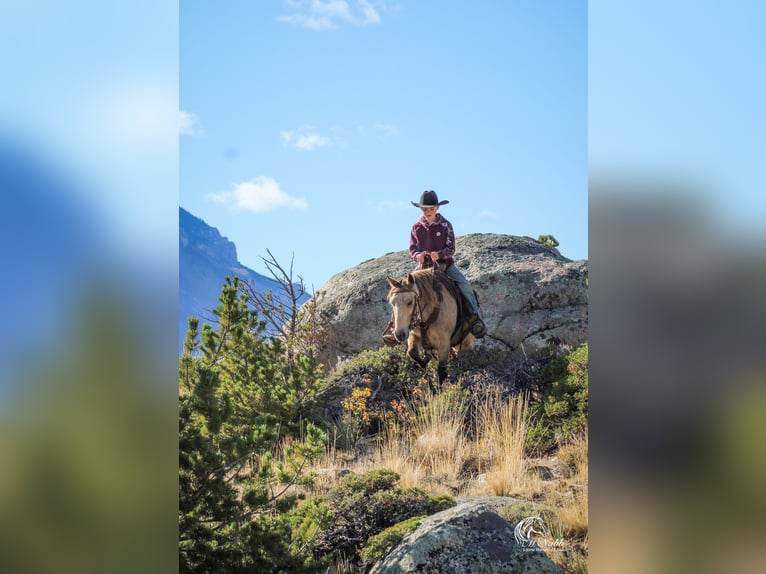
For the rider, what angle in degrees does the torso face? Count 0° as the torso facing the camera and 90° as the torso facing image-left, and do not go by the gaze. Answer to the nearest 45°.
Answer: approximately 0°

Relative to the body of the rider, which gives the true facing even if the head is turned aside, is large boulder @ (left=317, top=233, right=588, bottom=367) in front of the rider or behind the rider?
behind

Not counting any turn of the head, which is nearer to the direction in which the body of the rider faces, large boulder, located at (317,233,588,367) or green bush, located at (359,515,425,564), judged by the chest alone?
the green bush

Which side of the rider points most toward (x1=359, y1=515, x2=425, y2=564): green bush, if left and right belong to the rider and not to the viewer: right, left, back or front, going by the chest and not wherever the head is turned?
front

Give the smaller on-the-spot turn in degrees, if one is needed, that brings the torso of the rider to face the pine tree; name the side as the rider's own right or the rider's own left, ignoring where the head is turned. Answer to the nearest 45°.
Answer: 0° — they already face it

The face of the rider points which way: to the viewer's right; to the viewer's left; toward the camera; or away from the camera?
toward the camera

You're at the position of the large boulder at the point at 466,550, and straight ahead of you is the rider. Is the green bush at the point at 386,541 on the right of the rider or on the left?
left

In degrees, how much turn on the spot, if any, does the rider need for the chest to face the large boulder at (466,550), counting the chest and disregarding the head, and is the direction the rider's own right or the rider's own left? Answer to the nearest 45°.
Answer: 0° — they already face it
